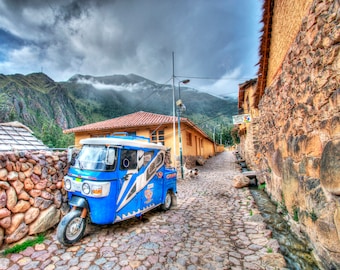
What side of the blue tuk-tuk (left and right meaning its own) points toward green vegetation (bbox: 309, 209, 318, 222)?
left

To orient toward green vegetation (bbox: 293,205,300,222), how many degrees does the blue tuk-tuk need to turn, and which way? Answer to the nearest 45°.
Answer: approximately 135° to its left

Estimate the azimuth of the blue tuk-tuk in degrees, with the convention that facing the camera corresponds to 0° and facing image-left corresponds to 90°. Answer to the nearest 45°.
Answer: approximately 45°

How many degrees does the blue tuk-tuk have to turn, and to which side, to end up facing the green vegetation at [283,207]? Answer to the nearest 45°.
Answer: approximately 135° to its left

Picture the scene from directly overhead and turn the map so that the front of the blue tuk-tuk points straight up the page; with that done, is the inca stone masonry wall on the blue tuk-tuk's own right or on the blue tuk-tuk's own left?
on the blue tuk-tuk's own left

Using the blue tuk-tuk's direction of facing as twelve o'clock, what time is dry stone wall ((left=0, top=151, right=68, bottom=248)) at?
The dry stone wall is roughly at 2 o'clock from the blue tuk-tuk.

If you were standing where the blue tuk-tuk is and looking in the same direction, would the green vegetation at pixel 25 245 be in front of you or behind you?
in front
